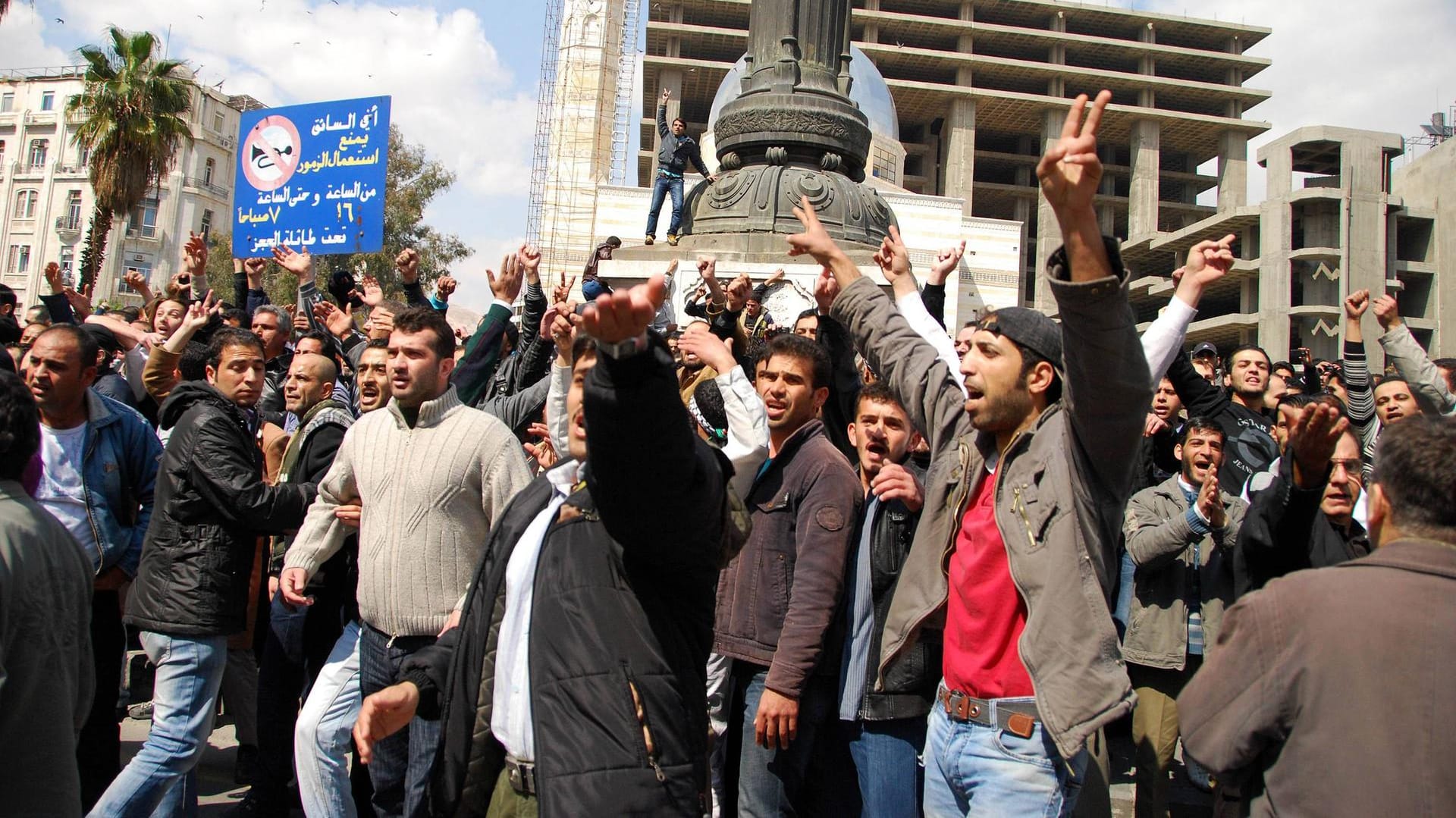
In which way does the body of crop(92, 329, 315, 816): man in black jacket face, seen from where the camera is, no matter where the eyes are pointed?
to the viewer's right

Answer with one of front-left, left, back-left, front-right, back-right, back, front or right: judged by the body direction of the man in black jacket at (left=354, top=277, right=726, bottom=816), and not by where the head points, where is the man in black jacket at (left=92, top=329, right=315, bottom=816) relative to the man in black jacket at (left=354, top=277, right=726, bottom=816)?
right

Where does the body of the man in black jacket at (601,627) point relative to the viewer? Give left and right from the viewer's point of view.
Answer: facing the viewer and to the left of the viewer

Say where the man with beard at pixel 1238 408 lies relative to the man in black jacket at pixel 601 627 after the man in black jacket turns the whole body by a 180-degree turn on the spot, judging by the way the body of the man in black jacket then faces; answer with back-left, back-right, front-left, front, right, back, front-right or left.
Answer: front

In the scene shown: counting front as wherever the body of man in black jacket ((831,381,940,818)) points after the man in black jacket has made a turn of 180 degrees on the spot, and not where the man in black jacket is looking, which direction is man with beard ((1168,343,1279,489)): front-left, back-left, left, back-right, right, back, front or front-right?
front

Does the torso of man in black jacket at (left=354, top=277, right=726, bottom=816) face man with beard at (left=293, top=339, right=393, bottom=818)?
no

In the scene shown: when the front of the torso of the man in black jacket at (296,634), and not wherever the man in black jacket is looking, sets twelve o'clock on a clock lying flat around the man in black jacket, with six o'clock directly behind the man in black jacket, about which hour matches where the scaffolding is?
The scaffolding is roughly at 5 o'clock from the man in black jacket.

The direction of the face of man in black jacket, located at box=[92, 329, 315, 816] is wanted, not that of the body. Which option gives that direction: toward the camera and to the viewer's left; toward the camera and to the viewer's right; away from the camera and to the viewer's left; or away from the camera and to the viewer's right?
toward the camera and to the viewer's right

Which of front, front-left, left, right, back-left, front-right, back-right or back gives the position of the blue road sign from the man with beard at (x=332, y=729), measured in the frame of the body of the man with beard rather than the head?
back-right

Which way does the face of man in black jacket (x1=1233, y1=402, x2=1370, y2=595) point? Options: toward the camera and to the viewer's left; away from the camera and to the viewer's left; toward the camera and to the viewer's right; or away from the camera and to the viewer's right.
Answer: toward the camera and to the viewer's left

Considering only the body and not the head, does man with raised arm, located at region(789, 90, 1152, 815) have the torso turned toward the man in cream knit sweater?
no

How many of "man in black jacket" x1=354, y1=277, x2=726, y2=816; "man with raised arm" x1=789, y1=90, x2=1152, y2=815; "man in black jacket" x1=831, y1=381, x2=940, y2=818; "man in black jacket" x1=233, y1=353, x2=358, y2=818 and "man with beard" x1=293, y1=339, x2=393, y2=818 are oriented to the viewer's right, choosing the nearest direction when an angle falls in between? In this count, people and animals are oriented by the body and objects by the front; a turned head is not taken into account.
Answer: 0

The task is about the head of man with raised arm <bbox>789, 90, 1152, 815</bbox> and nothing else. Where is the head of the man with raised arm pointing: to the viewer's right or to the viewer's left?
to the viewer's left

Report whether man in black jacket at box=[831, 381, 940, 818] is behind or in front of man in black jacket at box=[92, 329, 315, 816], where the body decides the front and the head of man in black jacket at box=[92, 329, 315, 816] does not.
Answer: in front

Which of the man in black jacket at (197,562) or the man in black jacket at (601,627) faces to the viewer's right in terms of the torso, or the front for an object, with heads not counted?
the man in black jacket at (197,562)

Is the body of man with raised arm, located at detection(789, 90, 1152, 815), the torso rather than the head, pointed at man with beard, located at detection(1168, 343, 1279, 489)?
no

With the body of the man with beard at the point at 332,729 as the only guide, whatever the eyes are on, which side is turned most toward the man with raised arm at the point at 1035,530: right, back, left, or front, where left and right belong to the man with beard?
left

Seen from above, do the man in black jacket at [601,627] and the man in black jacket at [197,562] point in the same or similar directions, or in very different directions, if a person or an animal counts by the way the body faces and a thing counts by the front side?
very different directions

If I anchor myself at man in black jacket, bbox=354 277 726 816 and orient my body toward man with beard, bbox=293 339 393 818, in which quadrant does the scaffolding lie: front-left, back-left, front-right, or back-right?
front-right

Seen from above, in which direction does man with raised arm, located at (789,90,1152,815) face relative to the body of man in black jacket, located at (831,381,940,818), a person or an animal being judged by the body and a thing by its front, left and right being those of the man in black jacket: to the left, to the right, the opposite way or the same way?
the same way
